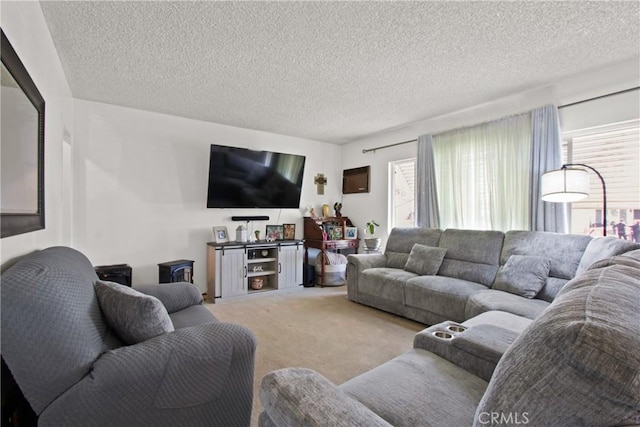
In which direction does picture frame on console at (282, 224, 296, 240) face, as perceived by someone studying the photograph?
facing the viewer

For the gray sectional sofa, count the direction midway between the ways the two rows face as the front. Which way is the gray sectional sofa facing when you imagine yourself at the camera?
facing the viewer and to the left of the viewer

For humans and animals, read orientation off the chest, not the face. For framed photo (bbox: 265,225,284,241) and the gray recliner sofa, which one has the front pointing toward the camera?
the framed photo

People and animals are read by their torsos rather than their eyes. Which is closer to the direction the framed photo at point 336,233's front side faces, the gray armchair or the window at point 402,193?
the gray armchair

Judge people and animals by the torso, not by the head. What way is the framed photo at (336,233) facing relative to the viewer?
toward the camera

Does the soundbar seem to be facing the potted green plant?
no

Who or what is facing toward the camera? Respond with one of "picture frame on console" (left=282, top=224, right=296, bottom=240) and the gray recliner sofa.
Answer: the picture frame on console

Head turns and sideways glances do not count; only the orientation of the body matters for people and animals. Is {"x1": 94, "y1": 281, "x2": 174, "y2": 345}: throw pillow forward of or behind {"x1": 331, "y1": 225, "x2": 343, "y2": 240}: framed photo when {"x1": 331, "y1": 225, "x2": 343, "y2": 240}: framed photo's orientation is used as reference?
forward

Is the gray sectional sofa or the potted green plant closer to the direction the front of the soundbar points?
the gray sectional sofa

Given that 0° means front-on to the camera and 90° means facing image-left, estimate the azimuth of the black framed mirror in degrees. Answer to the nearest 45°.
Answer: approximately 270°

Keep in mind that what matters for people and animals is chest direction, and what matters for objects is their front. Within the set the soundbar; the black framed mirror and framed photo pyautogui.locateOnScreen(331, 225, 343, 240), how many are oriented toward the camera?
2

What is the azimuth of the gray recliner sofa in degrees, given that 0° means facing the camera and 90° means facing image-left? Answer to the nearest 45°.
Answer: approximately 135°

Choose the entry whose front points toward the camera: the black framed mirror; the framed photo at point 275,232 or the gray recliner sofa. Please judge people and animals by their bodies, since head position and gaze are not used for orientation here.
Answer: the framed photo

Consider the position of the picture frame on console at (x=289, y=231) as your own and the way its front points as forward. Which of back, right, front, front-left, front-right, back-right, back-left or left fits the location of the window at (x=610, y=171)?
front-left

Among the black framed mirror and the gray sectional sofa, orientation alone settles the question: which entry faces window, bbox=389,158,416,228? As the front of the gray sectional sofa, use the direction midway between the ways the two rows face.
the black framed mirror

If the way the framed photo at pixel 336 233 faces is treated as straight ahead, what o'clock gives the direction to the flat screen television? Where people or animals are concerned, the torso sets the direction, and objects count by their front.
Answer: The flat screen television is roughly at 2 o'clock from the framed photo.

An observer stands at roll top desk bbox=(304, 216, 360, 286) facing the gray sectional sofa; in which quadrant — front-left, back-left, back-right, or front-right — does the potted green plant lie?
front-left

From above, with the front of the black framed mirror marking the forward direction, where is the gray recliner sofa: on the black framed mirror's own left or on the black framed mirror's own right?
on the black framed mirror's own right

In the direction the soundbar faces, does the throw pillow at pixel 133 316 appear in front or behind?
in front
